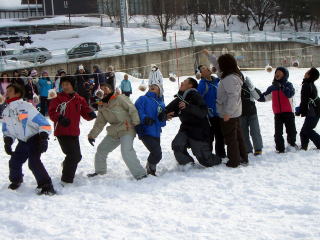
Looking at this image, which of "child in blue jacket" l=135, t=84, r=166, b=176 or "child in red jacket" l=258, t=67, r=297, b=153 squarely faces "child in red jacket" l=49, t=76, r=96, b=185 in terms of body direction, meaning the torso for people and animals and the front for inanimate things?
"child in red jacket" l=258, t=67, r=297, b=153

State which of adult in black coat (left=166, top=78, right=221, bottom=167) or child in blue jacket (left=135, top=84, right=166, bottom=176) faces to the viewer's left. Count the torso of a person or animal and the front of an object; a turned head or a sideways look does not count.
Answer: the adult in black coat

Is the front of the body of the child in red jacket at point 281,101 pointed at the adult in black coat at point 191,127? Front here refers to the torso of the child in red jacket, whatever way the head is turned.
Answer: yes

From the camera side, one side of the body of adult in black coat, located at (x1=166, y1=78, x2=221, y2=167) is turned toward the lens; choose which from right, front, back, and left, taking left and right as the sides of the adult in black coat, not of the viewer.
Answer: left

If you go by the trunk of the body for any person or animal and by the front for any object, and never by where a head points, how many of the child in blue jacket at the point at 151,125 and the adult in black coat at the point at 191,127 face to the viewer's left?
1

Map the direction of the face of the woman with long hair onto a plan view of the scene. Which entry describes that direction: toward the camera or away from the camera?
away from the camera

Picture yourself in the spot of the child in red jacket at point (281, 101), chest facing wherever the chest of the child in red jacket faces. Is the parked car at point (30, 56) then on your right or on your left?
on your right

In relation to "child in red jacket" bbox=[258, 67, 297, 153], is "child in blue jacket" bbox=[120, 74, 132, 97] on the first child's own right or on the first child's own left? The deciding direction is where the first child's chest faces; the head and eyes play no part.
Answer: on the first child's own right

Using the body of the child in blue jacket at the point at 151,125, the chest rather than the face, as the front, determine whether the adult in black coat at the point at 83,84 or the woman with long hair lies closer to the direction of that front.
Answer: the woman with long hair

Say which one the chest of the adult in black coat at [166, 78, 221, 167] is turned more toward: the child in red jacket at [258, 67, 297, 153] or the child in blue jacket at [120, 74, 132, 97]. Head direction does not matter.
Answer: the child in blue jacket
